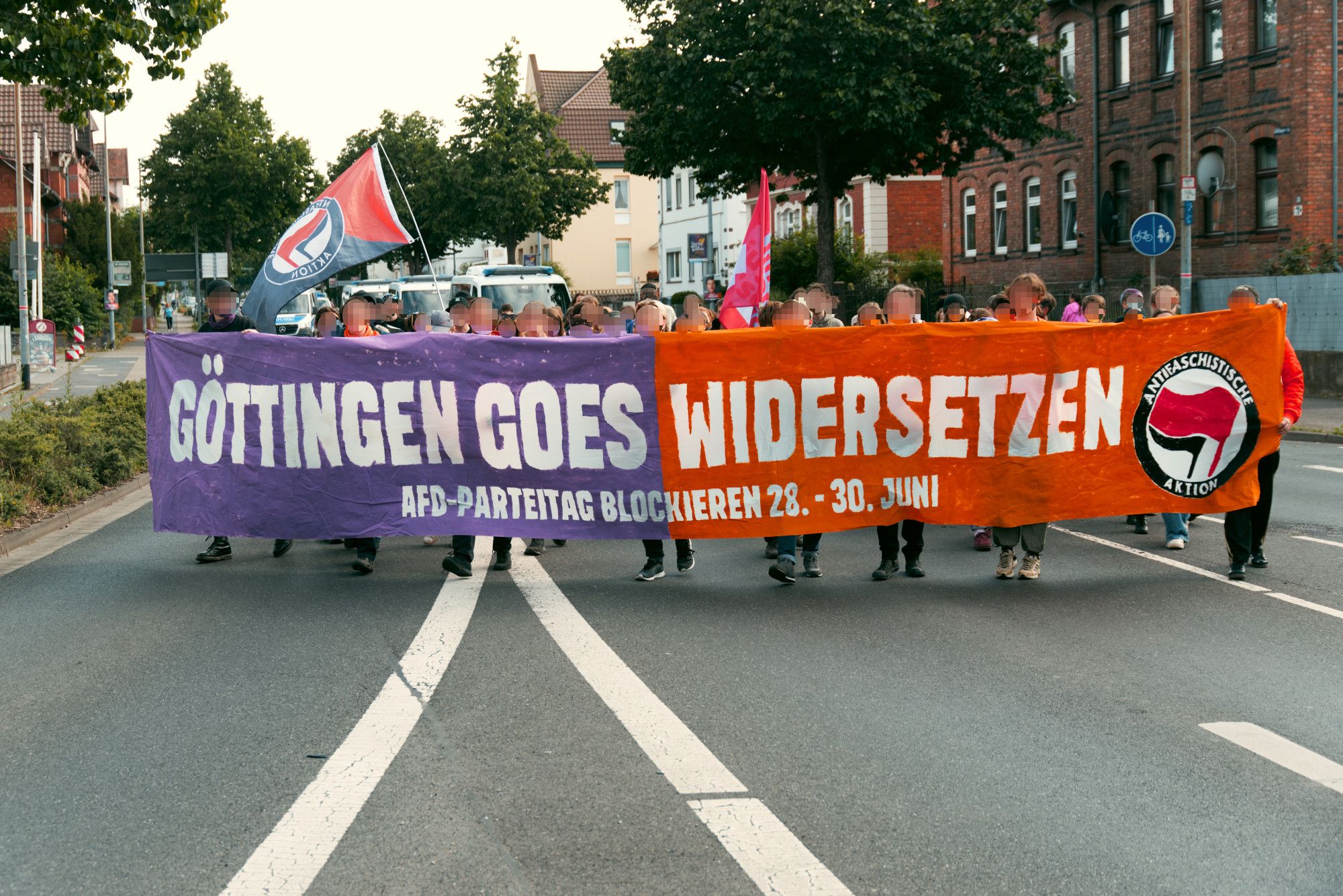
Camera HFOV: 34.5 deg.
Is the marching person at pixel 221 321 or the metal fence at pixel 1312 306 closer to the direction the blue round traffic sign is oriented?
the marching person

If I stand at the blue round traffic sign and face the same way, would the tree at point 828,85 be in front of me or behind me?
behind

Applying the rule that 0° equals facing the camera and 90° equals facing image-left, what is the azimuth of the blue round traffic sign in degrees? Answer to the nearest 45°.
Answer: approximately 0°

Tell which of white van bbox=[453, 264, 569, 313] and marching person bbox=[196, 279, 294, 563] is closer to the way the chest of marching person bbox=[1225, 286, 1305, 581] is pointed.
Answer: the marching person

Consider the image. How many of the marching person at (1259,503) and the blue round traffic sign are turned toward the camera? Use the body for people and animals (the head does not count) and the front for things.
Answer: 2

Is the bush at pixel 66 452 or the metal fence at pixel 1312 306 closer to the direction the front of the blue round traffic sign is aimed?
the bush

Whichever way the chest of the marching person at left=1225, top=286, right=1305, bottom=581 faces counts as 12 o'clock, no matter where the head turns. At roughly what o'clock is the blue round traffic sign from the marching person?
The blue round traffic sign is roughly at 6 o'clock from the marching person.

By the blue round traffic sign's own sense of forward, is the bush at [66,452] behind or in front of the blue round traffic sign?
in front

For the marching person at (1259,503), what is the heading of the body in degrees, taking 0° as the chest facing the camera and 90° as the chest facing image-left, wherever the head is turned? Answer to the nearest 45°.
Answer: approximately 0°

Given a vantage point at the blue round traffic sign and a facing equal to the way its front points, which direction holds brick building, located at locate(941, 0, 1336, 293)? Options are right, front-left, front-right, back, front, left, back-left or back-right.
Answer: back

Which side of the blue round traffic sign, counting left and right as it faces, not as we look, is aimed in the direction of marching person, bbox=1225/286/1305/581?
front

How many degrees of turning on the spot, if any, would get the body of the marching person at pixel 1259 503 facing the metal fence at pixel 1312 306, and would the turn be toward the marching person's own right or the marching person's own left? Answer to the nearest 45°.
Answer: approximately 180°

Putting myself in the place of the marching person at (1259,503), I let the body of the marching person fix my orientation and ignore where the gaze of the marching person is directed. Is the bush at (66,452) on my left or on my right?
on my right
